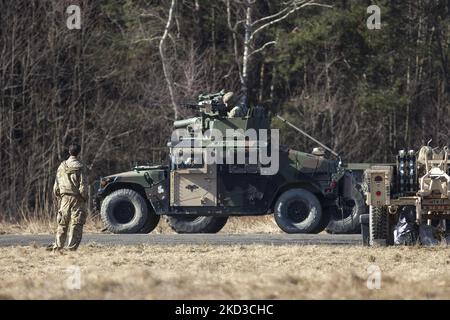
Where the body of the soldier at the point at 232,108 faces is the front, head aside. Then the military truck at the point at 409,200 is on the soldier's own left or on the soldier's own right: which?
on the soldier's own left

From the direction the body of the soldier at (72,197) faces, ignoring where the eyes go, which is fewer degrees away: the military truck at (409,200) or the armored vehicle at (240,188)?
the armored vehicle

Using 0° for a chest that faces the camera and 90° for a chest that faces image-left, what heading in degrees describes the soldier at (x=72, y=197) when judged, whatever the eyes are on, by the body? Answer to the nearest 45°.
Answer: approximately 180°

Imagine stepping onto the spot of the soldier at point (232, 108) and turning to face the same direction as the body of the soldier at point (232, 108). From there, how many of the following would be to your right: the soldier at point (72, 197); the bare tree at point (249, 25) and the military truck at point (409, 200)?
1

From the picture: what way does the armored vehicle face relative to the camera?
to the viewer's left

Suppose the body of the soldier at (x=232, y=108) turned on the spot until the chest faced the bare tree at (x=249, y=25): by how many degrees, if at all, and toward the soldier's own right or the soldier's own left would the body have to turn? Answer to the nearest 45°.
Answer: approximately 90° to the soldier's own right

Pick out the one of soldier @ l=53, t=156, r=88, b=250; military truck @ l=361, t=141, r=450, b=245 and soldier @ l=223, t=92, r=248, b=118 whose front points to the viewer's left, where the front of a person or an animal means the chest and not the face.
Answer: soldier @ l=223, t=92, r=248, b=118

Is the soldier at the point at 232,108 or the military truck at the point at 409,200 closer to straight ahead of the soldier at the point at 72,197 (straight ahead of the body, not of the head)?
the soldier

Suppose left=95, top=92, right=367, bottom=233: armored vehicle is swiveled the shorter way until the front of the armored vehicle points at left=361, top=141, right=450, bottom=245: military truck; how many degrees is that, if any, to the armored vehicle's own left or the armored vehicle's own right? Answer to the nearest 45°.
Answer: approximately 135° to the armored vehicle's own left

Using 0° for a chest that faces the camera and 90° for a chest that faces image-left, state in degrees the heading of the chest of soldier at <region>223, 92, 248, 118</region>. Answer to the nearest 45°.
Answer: approximately 90°

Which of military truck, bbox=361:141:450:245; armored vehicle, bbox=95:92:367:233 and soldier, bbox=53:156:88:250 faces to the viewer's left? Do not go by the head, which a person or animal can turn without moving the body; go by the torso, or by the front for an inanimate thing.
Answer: the armored vehicle

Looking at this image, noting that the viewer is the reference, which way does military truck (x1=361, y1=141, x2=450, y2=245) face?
facing away from the viewer
